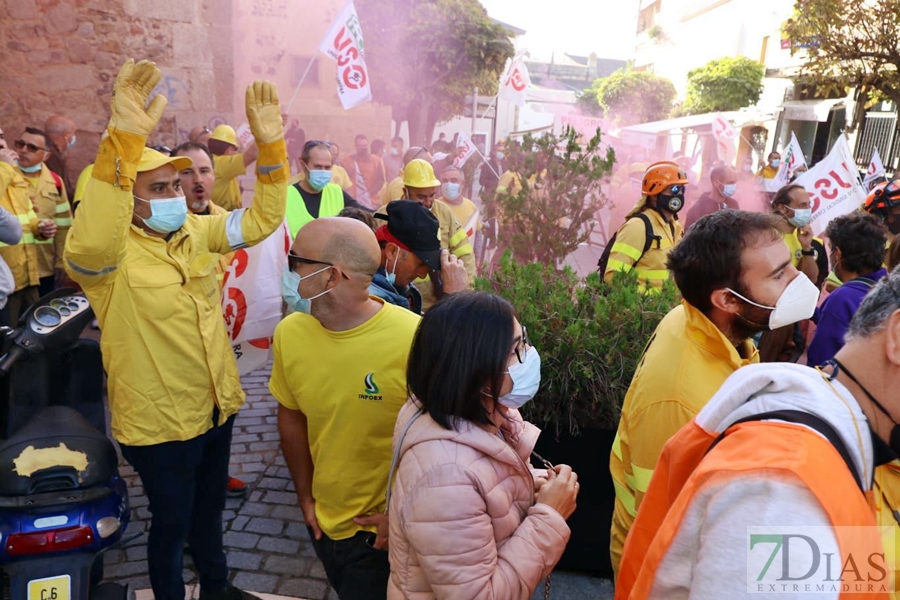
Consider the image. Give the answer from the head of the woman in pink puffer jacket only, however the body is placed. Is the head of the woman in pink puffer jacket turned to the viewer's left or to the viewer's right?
to the viewer's right

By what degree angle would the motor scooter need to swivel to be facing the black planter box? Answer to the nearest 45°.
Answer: approximately 90° to its right

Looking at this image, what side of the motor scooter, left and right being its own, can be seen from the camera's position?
back

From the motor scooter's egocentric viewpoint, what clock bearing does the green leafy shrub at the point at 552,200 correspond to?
The green leafy shrub is roughly at 2 o'clock from the motor scooter.

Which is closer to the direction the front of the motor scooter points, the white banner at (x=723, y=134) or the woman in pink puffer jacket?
the white banner

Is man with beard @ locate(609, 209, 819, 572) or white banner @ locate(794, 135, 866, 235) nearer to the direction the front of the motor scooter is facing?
the white banner

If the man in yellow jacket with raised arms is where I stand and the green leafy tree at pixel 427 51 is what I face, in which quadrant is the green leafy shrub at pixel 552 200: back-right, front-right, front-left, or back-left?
front-right

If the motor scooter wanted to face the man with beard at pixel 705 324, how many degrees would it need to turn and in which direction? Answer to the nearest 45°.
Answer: approximately 135° to its right

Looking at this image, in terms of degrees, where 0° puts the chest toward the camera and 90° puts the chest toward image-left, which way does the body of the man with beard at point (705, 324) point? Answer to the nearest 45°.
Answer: approximately 270°

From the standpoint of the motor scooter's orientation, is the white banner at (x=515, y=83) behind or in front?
in front

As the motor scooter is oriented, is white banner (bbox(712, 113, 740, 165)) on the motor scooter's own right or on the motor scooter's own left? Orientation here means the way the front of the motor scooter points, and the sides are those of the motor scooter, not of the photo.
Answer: on the motor scooter's own right
